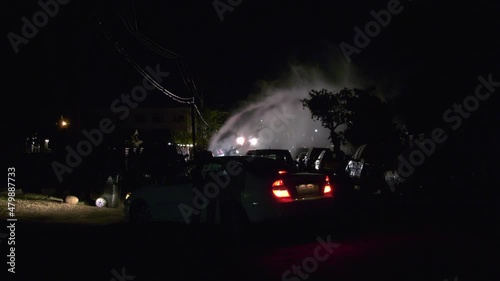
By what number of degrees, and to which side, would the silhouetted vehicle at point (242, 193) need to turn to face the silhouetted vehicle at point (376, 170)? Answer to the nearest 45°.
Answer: approximately 90° to its right

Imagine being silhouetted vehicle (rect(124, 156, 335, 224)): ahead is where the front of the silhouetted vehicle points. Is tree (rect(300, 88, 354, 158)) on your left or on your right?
on your right

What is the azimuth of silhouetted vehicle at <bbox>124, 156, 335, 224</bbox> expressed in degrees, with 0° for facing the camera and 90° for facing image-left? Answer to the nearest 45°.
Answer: approximately 135°

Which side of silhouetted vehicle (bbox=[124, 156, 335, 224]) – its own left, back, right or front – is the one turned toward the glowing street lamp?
front

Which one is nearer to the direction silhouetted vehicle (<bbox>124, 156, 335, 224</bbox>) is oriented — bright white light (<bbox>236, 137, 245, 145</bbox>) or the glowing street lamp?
the glowing street lamp

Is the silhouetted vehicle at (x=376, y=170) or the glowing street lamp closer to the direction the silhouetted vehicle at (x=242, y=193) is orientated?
the glowing street lamp

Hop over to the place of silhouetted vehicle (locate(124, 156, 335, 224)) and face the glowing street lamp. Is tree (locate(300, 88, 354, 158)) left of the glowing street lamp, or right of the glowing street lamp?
right

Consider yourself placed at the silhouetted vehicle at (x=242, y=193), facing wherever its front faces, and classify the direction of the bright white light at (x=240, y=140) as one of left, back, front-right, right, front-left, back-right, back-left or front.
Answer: front-right

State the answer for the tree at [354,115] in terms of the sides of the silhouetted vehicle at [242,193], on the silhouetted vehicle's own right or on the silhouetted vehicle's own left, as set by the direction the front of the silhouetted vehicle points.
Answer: on the silhouetted vehicle's own right
